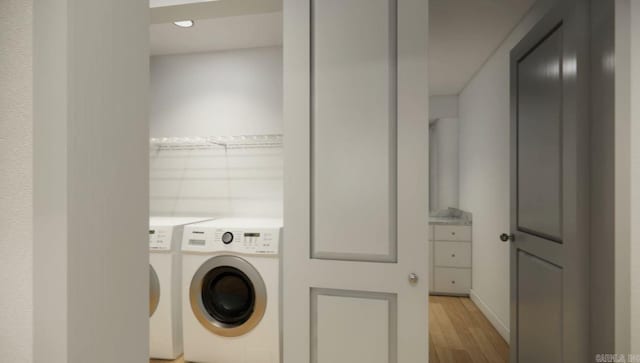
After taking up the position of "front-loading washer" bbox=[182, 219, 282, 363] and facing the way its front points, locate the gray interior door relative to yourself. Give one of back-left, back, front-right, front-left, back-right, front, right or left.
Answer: front-left

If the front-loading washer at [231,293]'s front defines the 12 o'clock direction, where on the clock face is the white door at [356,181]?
The white door is roughly at 11 o'clock from the front-loading washer.

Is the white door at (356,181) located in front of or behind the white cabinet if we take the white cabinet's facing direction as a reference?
in front

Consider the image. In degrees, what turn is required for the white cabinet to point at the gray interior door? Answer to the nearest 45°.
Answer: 0° — it already faces it

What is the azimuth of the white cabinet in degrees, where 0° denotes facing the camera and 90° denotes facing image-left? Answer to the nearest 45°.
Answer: approximately 0°

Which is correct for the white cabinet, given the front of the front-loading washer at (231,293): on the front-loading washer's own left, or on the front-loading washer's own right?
on the front-loading washer's own left

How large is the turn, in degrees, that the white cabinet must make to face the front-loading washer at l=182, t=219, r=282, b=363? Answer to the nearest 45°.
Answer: approximately 45° to its right
